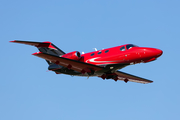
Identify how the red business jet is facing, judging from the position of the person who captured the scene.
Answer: facing the viewer and to the right of the viewer
